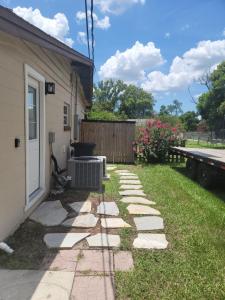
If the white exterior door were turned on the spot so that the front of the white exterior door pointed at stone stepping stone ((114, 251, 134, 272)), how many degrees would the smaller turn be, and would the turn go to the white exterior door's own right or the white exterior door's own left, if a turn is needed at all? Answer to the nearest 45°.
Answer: approximately 90° to the white exterior door's own right

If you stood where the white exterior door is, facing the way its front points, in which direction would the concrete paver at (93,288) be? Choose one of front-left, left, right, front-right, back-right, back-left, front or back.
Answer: right

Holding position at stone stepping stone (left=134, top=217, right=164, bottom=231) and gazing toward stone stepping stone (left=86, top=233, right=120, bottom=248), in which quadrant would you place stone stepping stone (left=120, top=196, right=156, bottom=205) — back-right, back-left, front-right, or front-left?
back-right

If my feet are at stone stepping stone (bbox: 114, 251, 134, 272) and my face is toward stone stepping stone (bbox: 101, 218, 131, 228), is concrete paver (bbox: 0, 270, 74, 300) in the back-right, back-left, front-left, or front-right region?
back-left

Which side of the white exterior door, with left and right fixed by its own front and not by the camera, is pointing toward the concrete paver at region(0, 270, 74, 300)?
right

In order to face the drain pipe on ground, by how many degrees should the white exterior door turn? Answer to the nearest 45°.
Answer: approximately 90° to its right

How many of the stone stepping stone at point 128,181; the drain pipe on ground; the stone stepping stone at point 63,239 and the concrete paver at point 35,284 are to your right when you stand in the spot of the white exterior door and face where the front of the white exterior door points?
3

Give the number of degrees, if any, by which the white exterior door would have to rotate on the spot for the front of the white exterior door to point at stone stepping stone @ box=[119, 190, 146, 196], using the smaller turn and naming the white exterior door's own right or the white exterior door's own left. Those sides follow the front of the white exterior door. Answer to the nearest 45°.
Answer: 0° — it already faces it

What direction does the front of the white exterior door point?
to the viewer's right

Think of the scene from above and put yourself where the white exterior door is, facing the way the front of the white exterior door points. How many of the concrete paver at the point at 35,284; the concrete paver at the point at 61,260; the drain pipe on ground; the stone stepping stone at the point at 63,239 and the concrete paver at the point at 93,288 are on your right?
5

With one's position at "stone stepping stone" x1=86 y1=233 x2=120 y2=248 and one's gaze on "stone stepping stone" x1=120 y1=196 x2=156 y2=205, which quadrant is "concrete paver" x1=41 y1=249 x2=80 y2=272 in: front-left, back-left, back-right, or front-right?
back-left

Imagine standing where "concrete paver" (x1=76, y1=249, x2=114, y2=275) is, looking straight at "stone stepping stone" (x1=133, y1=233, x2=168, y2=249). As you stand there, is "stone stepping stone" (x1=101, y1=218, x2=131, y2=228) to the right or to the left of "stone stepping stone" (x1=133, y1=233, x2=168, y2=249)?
left

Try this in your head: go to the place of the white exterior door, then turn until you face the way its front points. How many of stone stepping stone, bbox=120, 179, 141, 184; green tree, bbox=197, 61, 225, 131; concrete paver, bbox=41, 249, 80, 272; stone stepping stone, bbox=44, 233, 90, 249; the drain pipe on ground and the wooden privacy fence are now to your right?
3

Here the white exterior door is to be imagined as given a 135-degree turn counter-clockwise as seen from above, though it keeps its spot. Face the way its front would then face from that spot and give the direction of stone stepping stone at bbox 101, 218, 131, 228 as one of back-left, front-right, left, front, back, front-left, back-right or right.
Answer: back

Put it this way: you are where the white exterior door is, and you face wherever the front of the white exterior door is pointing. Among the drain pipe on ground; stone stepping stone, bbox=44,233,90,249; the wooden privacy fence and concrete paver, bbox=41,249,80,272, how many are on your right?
3

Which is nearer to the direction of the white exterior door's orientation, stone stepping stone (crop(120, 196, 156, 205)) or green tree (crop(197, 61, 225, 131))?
the stone stepping stone

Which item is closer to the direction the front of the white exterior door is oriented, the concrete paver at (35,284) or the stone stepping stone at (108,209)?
the stone stepping stone
